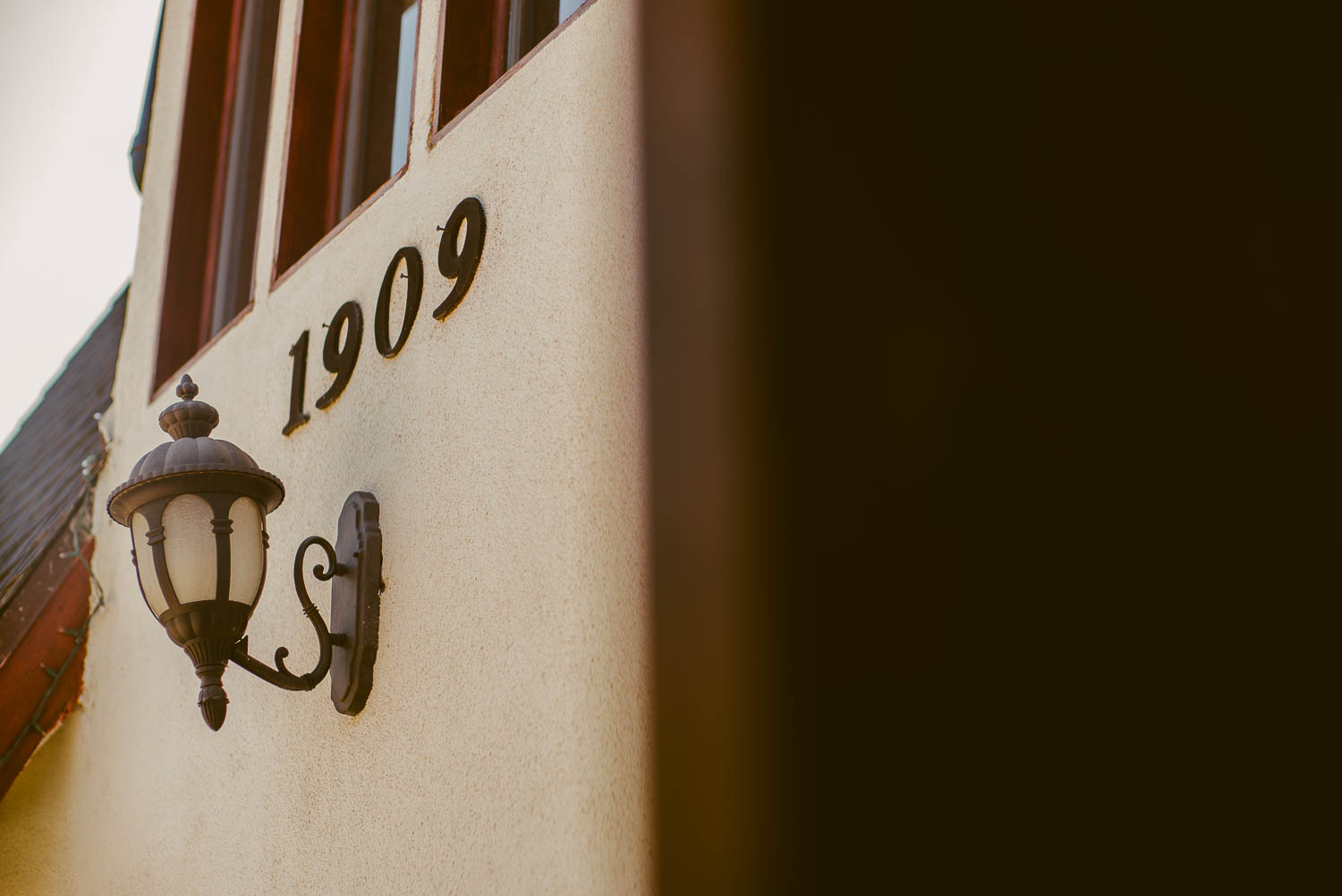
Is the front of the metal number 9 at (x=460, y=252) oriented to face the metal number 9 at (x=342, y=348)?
no

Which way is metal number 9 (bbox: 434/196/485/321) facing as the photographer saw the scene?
facing the viewer and to the left of the viewer

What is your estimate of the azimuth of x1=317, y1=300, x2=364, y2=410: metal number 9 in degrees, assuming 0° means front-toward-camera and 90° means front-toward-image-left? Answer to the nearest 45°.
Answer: approximately 45°

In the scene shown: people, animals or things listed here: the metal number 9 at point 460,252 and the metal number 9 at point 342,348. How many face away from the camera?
0

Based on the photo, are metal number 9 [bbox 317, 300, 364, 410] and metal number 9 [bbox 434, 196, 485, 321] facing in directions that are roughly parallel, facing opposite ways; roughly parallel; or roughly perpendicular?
roughly parallel

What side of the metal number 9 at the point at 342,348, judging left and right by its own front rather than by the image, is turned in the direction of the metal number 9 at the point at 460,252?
left
